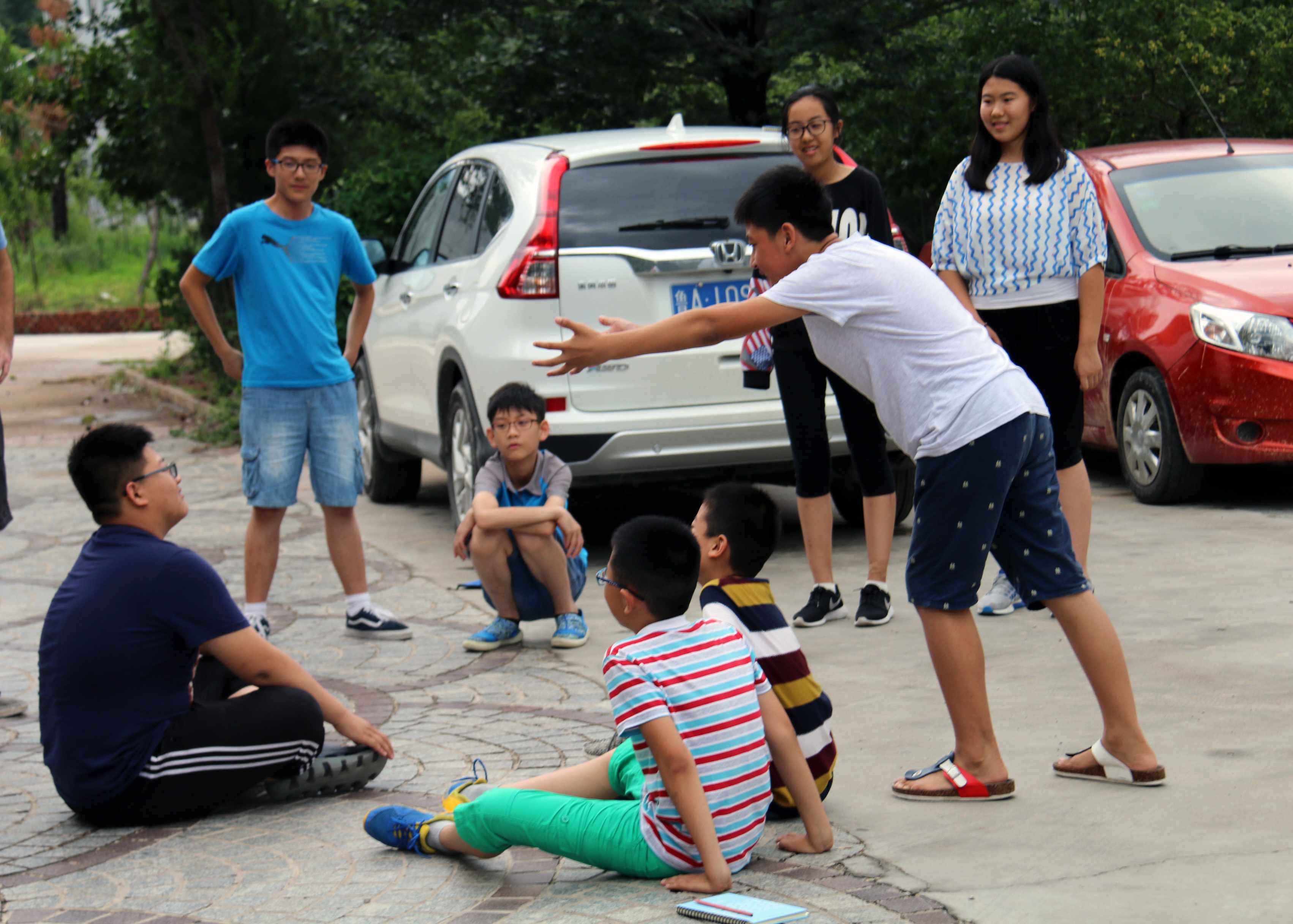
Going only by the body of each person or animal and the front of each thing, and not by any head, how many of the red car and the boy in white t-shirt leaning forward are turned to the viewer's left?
1

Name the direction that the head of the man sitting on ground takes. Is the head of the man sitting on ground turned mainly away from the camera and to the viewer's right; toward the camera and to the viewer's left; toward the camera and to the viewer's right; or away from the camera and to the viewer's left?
away from the camera and to the viewer's right

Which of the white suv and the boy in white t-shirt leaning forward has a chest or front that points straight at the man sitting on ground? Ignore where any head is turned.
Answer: the boy in white t-shirt leaning forward

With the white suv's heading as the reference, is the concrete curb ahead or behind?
ahead

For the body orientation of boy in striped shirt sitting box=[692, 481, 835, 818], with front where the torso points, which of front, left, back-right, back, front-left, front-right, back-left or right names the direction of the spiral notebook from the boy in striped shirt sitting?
back-left

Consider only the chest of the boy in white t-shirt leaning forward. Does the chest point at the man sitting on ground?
yes

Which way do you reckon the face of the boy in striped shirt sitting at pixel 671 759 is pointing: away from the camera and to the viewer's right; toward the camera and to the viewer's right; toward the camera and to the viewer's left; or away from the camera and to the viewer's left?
away from the camera and to the viewer's left

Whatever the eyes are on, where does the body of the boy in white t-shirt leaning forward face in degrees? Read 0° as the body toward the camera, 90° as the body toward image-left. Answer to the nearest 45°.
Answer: approximately 90°

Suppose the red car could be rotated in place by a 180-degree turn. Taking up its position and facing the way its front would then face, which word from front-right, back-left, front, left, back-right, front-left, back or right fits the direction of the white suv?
left

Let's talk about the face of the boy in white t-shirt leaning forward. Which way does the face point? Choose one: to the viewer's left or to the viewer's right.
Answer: to the viewer's left

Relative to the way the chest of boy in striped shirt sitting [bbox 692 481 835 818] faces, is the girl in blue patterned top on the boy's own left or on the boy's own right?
on the boy's own right
